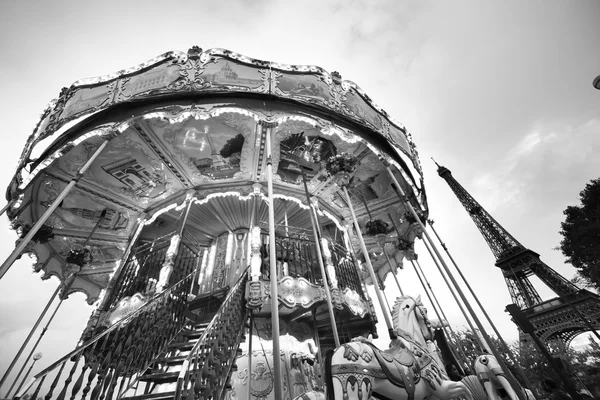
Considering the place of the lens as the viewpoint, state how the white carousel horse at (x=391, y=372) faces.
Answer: facing to the right of the viewer

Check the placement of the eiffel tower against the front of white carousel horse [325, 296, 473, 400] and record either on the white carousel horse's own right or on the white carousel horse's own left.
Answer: on the white carousel horse's own left
